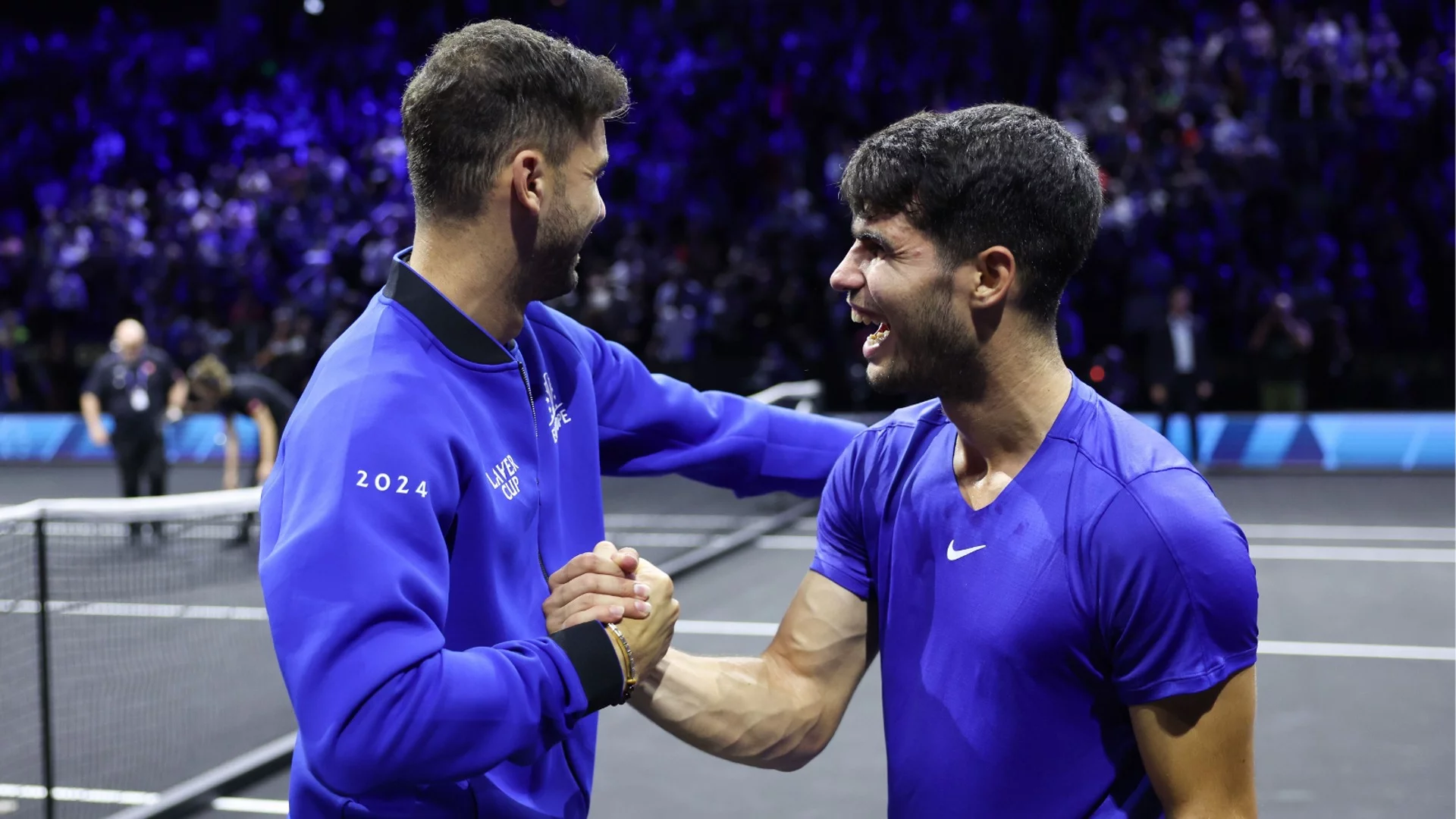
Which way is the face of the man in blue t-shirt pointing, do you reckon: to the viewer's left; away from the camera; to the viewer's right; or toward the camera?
to the viewer's left

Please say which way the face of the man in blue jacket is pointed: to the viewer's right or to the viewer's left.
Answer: to the viewer's right

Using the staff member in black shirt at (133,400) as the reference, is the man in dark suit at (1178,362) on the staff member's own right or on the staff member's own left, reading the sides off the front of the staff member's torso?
on the staff member's own left

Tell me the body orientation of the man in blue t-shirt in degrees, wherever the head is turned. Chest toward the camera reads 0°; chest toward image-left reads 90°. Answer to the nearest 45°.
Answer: approximately 45°

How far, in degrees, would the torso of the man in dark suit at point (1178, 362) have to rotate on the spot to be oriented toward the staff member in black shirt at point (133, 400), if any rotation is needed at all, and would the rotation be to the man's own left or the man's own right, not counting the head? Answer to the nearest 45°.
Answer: approximately 45° to the man's own right

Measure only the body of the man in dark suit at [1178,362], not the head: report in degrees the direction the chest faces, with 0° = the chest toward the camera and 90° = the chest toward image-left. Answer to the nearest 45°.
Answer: approximately 0°

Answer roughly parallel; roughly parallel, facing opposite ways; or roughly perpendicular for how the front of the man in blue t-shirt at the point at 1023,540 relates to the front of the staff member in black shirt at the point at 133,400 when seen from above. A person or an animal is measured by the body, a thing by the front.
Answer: roughly perpendicular

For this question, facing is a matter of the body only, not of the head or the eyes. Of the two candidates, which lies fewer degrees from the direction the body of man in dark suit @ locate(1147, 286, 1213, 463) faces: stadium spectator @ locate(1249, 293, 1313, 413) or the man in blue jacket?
the man in blue jacket

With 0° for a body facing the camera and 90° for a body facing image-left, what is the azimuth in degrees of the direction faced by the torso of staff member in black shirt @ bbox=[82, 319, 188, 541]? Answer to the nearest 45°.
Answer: approximately 0°
